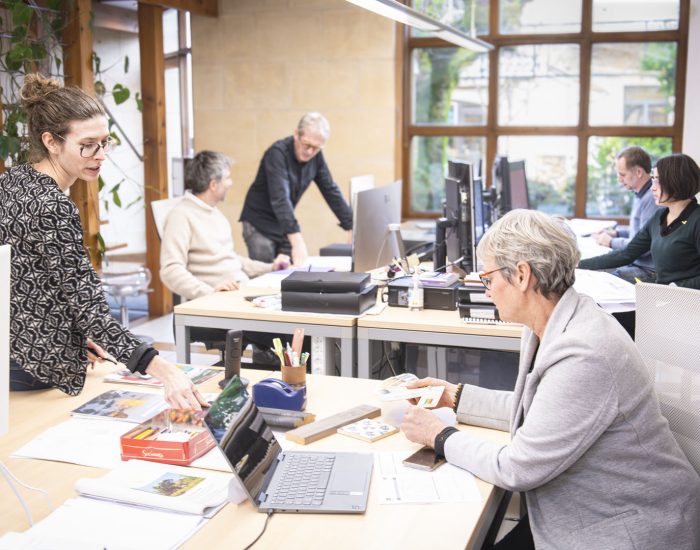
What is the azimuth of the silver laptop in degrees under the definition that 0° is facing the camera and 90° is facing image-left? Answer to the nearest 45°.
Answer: approximately 270°

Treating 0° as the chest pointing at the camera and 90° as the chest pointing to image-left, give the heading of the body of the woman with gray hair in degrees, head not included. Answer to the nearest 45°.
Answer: approximately 90°

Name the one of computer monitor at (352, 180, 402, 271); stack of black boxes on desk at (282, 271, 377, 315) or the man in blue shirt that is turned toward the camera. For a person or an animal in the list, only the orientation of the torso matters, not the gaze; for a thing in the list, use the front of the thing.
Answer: the stack of black boxes on desk

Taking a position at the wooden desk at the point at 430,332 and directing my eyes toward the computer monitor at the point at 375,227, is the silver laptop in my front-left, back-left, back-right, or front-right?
back-left

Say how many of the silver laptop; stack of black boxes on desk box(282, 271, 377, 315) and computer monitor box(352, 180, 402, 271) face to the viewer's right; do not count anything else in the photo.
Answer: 1

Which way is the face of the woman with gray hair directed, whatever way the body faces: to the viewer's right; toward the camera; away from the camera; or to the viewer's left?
to the viewer's left

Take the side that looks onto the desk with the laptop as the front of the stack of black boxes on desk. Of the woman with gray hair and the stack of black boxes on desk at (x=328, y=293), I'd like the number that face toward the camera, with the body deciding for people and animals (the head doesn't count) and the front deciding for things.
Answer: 1

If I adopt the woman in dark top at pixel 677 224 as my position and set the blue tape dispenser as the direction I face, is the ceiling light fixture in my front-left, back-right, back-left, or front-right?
front-right

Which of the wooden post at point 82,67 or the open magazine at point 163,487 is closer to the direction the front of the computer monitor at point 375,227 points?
the wooden post

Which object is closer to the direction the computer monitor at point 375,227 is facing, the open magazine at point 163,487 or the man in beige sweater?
the man in beige sweater

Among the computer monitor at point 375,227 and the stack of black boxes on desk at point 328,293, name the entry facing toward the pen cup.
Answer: the stack of black boxes on desk
